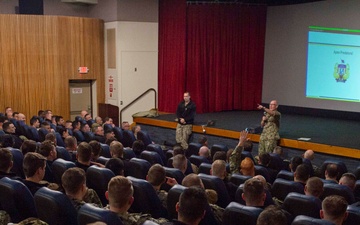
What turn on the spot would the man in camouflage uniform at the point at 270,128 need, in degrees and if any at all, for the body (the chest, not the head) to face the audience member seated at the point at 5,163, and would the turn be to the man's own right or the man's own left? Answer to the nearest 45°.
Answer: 0° — they already face them

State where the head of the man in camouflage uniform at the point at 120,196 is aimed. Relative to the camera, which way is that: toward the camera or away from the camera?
away from the camera

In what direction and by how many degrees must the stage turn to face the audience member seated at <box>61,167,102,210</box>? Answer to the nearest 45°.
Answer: approximately 45° to its left

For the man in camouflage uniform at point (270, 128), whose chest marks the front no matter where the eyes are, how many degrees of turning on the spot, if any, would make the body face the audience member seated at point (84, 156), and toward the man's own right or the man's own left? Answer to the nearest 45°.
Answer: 0° — they already face them

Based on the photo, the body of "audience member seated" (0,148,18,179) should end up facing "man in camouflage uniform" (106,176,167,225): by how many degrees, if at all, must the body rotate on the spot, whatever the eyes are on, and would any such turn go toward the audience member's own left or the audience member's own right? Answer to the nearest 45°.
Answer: approximately 90° to the audience member's own right

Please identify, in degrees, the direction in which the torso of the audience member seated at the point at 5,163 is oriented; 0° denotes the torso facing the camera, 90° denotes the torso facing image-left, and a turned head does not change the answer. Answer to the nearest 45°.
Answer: approximately 225°

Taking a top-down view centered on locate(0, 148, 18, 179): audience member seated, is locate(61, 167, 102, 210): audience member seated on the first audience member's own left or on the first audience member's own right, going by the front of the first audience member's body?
on the first audience member's own right

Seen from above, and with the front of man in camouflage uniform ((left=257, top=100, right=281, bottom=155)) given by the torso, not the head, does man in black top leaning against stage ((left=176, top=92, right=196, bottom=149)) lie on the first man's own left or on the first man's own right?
on the first man's own right

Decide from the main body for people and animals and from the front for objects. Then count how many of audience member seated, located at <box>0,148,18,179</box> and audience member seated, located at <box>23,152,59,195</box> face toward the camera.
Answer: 0

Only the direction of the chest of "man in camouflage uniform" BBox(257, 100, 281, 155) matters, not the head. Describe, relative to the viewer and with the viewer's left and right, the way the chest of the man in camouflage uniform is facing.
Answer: facing the viewer and to the left of the viewer

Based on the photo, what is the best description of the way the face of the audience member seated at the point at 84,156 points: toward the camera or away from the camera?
away from the camera

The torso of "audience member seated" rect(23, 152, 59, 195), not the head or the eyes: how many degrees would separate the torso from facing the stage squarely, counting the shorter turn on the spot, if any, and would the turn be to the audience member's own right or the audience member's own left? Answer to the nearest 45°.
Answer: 0° — they already face it

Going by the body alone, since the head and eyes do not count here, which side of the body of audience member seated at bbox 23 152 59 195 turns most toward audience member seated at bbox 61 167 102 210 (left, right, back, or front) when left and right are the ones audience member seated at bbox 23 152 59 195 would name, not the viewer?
right
